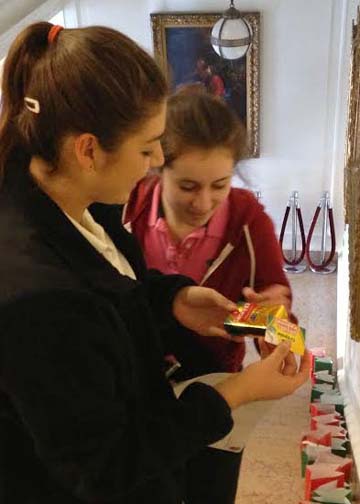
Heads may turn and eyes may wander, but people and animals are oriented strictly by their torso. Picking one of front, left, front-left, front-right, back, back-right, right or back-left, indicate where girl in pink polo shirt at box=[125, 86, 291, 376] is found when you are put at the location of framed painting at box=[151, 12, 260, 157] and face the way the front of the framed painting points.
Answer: front

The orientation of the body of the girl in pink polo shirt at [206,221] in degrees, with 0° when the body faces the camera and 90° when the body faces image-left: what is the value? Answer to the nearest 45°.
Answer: approximately 0°

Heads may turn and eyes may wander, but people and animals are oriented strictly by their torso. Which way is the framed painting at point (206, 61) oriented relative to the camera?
toward the camera

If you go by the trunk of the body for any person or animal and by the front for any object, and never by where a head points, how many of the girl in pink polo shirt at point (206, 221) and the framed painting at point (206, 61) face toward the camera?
2

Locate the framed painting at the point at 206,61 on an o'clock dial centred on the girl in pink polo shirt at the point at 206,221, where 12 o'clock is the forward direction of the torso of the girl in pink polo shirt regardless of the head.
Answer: The framed painting is roughly at 6 o'clock from the girl in pink polo shirt.

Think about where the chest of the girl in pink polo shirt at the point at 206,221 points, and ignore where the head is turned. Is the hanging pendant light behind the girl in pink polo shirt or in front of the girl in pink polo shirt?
behind

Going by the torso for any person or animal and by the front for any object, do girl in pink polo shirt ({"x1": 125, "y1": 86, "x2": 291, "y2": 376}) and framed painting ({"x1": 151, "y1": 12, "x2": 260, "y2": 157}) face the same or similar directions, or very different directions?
same or similar directions
